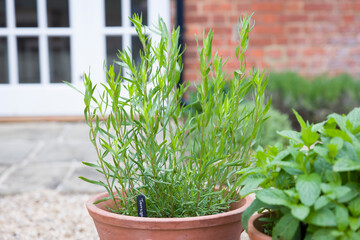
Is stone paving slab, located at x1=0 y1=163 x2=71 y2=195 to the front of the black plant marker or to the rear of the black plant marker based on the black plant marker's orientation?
to the rear

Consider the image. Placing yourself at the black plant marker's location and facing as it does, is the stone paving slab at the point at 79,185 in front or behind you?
behind

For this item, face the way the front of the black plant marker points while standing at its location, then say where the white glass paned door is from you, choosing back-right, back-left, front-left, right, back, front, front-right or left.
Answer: back

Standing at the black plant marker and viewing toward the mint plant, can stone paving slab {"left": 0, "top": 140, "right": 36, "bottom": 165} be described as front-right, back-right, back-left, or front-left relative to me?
back-left

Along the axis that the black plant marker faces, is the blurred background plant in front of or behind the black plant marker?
behind

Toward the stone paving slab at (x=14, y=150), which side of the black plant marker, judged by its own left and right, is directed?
back

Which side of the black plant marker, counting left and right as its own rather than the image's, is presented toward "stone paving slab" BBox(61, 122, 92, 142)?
back

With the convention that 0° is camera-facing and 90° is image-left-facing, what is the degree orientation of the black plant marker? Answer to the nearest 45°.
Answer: approximately 0°

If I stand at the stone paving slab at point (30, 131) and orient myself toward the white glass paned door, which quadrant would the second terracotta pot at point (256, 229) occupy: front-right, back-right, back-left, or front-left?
back-right
